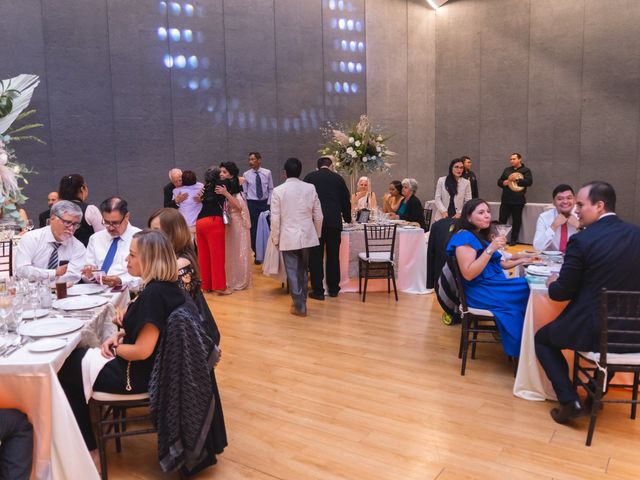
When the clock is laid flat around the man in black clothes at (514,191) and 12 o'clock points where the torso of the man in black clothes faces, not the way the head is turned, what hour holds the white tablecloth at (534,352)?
The white tablecloth is roughly at 12 o'clock from the man in black clothes.

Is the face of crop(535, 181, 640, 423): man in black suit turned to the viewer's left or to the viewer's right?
to the viewer's left

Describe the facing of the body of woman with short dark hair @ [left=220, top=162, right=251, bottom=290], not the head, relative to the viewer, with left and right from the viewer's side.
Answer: facing to the left of the viewer

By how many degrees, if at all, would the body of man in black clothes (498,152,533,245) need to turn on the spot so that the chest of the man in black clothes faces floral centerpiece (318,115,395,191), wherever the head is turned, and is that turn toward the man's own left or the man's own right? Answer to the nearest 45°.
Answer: approximately 45° to the man's own right

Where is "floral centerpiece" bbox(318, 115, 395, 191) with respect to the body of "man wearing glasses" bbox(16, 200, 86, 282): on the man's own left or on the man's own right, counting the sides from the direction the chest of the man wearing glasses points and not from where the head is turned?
on the man's own left

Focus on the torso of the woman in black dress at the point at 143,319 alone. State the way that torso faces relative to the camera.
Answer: to the viewer's left

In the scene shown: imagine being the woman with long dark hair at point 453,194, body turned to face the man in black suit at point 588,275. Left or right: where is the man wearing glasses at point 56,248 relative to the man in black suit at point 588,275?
right

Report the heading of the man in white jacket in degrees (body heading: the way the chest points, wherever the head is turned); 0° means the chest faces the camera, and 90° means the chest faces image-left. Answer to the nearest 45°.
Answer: approximately 180°
